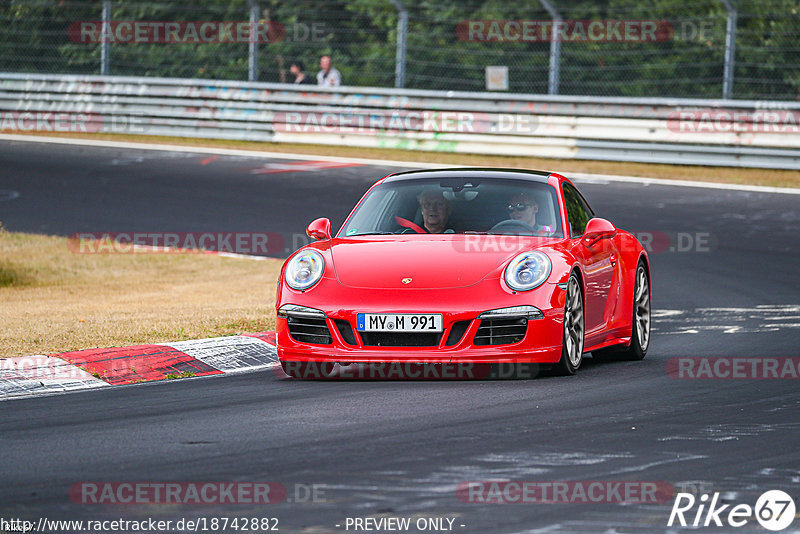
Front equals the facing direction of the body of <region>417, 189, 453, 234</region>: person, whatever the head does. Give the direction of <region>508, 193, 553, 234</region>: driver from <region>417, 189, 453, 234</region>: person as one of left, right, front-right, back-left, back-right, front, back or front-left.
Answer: left

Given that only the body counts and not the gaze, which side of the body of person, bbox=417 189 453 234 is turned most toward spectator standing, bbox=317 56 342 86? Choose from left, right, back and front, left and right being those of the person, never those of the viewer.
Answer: back

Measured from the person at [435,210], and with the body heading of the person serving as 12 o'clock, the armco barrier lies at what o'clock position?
The armco barrier is roughly at 6 o'clock from the person.

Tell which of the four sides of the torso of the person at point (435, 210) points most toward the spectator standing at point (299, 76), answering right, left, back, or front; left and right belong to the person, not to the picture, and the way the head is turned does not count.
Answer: back

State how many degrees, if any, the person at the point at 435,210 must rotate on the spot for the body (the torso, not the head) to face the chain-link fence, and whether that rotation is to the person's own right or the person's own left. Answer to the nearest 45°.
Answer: approximately 180°

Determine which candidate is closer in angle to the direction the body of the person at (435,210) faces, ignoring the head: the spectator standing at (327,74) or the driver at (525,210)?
the driver

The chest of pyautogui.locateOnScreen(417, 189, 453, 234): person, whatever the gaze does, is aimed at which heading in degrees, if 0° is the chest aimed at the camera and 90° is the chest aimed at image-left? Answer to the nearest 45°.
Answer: approximately 0°
